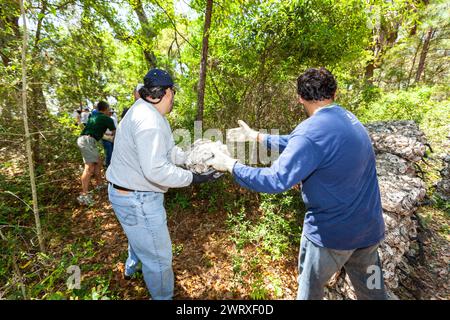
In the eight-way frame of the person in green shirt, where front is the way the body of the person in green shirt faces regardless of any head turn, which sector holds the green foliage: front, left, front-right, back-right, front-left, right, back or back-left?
right

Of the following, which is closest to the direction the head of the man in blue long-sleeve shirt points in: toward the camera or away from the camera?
away from the camera

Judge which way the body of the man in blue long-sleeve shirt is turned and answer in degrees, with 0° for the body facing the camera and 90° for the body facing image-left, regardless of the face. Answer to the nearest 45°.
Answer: approximately 135°

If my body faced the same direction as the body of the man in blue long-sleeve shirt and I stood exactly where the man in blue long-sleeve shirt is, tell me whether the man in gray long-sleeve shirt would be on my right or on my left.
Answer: on my left

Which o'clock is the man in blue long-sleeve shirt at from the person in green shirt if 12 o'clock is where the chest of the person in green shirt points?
The man in blue long-sleeve shirt is roughly at 4 o'clock from the person in green shirt.

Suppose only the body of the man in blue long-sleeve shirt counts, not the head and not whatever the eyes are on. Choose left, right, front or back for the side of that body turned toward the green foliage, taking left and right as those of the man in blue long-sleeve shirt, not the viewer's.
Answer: front

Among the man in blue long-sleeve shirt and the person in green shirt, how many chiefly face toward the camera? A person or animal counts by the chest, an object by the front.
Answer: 0

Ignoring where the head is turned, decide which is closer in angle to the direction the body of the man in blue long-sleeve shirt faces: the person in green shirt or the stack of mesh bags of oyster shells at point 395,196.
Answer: the person in green shirt
